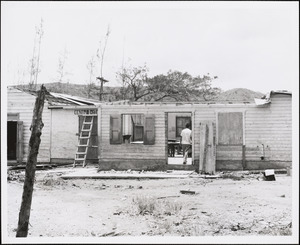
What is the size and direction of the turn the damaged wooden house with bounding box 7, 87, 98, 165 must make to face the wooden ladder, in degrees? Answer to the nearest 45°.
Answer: approximately 45° to its left

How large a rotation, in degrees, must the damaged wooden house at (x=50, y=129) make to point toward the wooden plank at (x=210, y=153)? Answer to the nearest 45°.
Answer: approximately 45° to its left

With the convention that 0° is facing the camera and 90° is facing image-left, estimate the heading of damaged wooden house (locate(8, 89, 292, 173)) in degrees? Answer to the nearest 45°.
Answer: approximately 0°
